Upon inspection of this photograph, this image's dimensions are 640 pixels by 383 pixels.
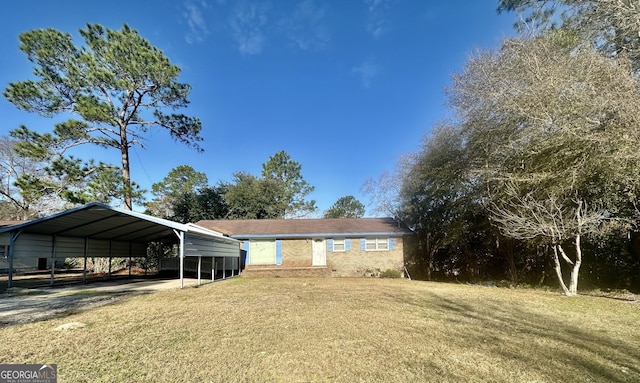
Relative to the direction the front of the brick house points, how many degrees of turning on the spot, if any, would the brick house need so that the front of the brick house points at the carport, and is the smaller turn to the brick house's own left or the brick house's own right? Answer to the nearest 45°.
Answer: approximately 45° to the brick house's own right

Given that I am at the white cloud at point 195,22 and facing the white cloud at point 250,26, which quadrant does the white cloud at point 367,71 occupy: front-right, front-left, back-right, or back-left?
front-left

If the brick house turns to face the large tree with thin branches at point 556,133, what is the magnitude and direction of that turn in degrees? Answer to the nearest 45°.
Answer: approximately 45° to its left

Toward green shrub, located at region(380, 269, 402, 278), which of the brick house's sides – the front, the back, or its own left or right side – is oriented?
left

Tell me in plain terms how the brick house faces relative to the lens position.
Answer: facing the viewer

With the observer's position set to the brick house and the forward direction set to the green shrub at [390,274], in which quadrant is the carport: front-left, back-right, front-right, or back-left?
back-right
